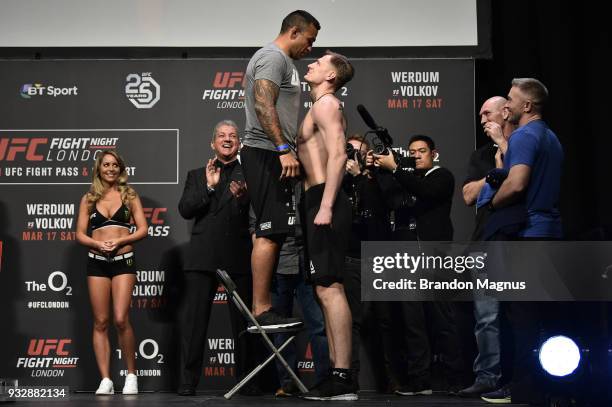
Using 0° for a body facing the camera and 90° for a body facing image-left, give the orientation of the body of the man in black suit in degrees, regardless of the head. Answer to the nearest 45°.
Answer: approximately 315°

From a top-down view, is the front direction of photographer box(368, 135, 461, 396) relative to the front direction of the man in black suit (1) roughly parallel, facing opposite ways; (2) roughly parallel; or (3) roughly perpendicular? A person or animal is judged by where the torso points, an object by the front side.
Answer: roughly perpendicular

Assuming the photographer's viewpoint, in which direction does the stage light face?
facing the viewer

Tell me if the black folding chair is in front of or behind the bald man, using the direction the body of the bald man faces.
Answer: in front

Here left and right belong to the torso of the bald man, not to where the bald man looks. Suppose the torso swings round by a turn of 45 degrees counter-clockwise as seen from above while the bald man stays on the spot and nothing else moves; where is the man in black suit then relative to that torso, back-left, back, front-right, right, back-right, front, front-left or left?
right

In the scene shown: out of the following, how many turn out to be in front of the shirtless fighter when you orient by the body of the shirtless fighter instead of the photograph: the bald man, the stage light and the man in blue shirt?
0

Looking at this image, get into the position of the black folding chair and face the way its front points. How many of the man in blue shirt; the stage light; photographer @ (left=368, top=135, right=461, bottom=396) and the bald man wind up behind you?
0

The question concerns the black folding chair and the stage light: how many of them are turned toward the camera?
1

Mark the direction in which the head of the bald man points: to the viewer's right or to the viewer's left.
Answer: to the viewer's left

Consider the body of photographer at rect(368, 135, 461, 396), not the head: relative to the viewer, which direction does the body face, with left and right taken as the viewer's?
facing the viewer and to the left of the viewer

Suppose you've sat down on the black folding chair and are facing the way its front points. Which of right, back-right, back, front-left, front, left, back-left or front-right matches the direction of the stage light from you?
front-right

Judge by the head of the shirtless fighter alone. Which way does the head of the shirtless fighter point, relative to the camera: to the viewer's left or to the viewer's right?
to the viewer's left

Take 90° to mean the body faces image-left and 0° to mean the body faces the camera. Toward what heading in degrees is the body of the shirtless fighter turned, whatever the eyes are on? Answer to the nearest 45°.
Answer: approximately 90°

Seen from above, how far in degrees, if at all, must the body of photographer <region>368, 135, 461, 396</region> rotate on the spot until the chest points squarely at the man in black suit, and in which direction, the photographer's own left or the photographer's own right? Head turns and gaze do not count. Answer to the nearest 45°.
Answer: approximately 45° to the photographer's own right

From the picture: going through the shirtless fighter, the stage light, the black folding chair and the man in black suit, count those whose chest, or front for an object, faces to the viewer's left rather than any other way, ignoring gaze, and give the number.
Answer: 1

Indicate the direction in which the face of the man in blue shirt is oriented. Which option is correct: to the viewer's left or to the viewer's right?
to the viewer's left

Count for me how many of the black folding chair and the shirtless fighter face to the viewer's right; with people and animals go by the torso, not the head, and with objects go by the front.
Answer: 1

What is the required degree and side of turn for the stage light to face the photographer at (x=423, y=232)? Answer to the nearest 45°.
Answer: approximately 135° to its right

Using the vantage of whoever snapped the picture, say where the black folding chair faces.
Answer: facing to the right of the viewer
